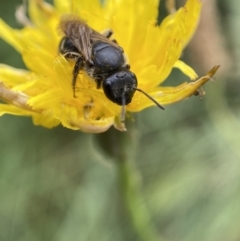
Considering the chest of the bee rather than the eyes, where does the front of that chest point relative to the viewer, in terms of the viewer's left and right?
facing the viewer and to the right of the viewer
